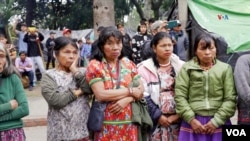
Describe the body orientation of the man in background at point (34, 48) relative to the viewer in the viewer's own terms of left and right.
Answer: facing the viewer

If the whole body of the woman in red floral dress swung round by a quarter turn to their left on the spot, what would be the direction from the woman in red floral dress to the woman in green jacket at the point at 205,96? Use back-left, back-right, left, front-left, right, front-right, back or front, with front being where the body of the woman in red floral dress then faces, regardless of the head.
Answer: front-right

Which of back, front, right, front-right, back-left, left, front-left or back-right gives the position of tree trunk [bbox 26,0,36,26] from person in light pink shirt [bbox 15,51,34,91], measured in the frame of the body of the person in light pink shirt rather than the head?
back-left

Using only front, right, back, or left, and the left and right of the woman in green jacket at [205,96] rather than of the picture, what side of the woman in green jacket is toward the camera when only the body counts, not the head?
front

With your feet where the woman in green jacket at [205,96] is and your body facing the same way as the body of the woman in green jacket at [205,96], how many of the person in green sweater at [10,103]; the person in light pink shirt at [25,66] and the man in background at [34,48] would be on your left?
0

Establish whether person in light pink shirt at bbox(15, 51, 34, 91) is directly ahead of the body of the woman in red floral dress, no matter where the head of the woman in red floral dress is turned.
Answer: no

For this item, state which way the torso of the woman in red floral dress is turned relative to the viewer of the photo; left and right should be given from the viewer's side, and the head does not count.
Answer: facing the viewer and to the right of the viewer

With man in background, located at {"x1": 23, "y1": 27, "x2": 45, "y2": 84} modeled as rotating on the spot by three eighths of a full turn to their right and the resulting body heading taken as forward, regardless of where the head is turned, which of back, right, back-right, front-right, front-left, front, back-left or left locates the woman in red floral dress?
back-left

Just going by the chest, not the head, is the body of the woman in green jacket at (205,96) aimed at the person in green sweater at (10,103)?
no

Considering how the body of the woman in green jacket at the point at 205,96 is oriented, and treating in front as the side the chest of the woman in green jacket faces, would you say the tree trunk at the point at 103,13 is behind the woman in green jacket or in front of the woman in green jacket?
behind

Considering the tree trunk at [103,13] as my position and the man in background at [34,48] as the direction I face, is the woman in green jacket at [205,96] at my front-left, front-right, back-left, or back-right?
back-left

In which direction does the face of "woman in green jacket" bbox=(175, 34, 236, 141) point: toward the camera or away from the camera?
toward the camera

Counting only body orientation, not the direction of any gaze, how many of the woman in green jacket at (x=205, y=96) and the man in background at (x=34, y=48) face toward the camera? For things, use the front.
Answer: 2
